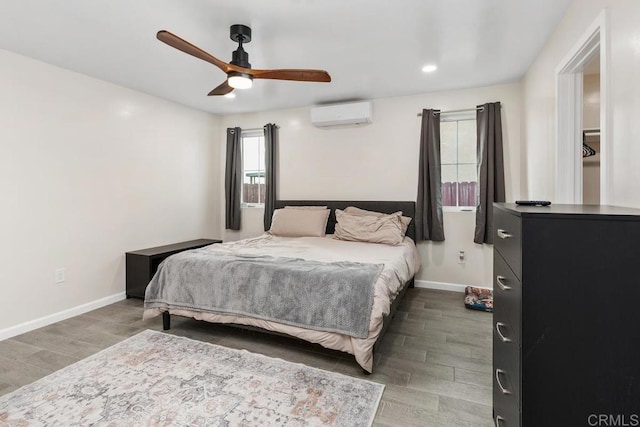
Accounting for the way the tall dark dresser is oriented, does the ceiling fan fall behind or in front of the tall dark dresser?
in front

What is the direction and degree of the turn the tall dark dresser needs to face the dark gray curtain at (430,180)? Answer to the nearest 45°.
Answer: approximately 45° to its right

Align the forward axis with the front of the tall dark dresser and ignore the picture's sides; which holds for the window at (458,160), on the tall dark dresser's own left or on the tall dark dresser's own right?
on the tall dark dresser's own right

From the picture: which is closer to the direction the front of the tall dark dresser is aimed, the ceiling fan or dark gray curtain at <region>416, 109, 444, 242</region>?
the ceiling fan

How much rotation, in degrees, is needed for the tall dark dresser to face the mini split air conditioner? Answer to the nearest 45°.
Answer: approximately 45° to its right

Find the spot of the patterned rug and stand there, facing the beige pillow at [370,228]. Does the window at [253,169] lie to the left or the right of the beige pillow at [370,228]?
left

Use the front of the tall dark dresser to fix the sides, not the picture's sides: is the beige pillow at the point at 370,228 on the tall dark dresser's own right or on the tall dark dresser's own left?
on the tall dark dresser's own right

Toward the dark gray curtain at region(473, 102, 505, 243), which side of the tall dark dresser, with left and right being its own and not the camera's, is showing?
right

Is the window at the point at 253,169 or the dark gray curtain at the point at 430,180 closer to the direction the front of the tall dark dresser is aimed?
the window

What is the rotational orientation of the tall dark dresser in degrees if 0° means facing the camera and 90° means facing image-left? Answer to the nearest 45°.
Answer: approximately 90°

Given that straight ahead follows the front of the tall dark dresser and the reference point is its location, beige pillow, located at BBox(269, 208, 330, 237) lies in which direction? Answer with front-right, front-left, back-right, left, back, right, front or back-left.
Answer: front-right
